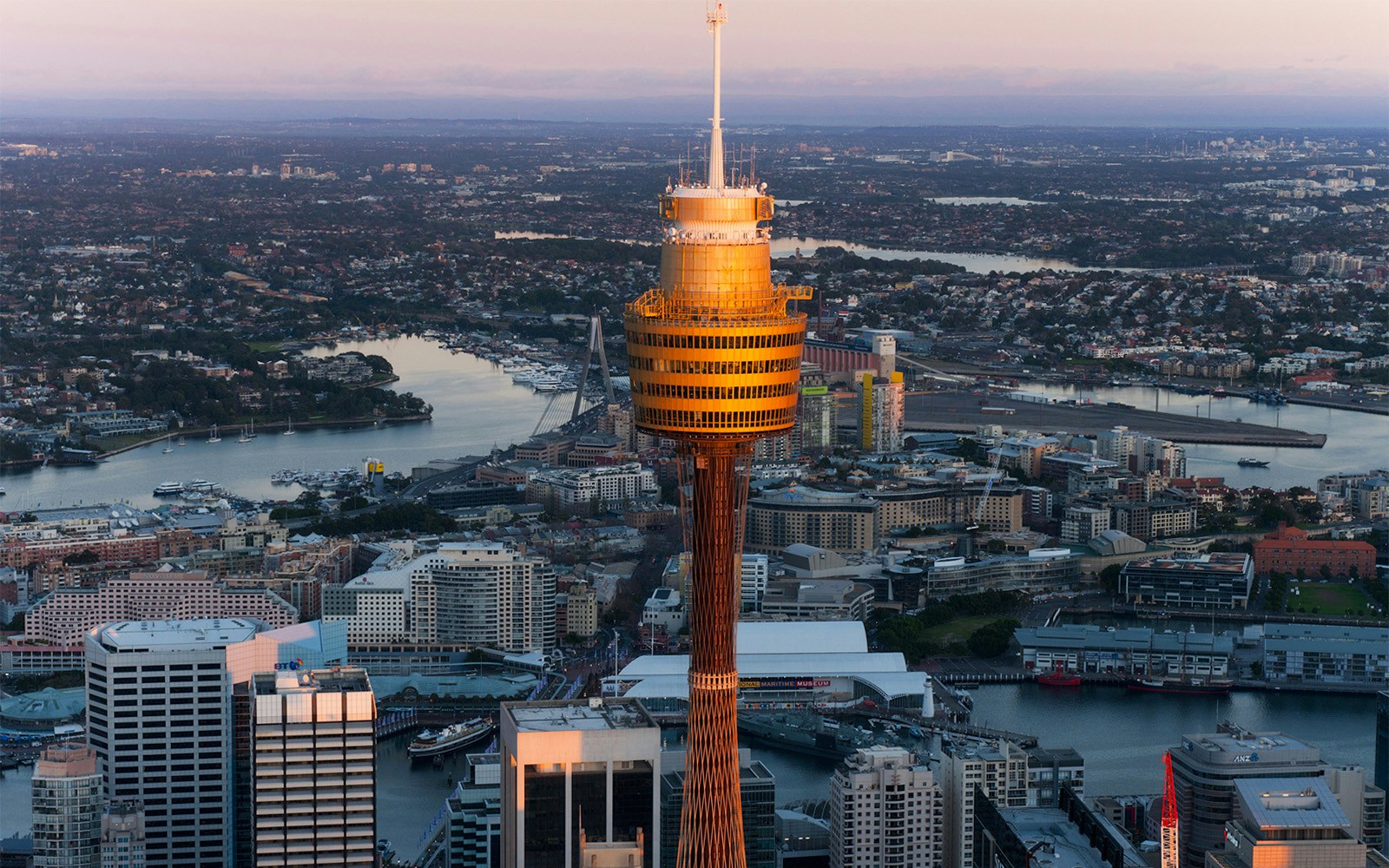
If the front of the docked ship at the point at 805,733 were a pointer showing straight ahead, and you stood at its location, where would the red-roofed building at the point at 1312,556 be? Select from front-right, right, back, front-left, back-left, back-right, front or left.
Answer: right

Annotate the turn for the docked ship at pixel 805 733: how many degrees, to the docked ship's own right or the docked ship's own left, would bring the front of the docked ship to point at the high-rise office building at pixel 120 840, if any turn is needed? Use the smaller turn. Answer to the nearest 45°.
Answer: approximately 90° to the docked ship's own left

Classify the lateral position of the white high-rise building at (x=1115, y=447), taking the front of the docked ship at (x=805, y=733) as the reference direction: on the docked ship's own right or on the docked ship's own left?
on the docked ship's own right

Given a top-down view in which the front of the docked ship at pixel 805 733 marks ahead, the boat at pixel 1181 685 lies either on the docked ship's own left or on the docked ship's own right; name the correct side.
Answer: on the docked ship's own right

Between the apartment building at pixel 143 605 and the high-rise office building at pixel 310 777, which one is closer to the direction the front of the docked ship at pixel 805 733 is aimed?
the apartment building

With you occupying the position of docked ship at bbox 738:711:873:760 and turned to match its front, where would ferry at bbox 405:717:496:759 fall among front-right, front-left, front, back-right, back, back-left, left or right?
front-left

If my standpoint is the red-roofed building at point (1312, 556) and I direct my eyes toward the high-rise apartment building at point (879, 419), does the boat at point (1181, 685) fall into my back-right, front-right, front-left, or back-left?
back-left

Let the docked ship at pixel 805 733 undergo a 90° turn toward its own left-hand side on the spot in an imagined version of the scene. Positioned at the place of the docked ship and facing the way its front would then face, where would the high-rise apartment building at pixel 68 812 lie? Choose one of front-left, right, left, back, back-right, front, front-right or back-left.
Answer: front

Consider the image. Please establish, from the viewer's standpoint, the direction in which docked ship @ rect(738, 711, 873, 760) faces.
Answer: facing away from the viewer and to the left of the viewer
